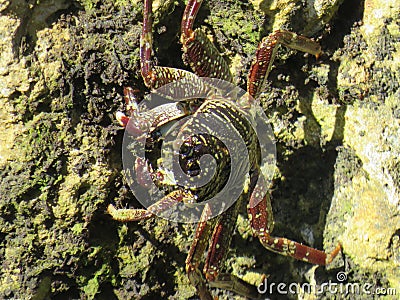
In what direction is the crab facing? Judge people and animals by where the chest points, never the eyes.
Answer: to the viewer's left
